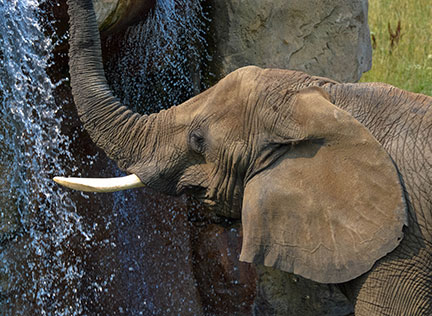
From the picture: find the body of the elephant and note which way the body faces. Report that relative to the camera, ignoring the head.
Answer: to the viewer's left
